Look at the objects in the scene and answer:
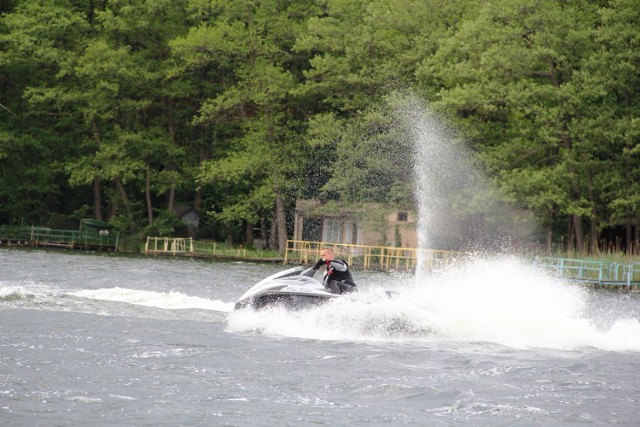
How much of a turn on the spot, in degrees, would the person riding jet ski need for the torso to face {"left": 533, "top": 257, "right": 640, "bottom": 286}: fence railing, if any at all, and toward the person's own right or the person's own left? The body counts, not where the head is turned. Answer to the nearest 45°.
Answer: approximately 135° to the person's own right

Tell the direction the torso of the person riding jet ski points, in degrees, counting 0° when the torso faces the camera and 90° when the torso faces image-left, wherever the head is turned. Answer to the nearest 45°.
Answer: approximately 90°
